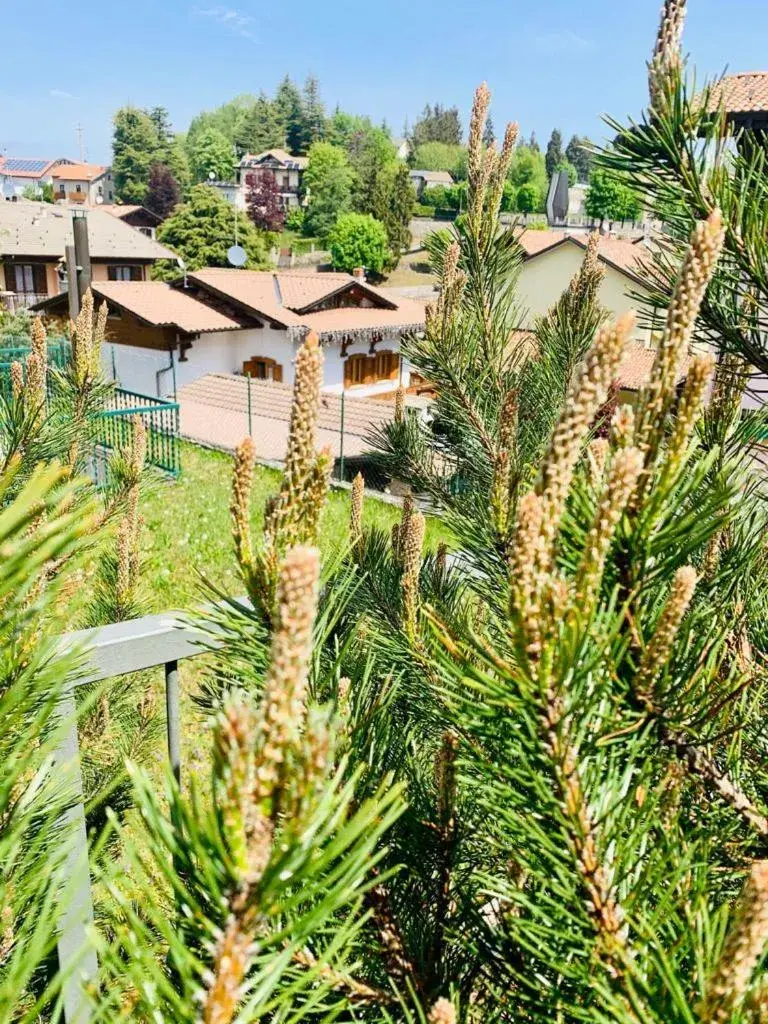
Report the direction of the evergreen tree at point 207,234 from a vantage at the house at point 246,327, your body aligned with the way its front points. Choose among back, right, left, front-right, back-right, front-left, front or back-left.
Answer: back-left

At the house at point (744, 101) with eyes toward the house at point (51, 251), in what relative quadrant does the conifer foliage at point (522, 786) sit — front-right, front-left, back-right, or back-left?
back-left

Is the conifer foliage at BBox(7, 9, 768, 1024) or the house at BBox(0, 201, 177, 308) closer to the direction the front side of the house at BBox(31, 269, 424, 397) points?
the conifer foliage

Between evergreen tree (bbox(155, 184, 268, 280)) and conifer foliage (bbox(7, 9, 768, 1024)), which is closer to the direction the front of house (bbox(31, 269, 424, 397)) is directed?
the conifer foliage

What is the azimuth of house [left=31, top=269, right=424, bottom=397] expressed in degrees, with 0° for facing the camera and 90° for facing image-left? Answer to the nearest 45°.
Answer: approximately 315°

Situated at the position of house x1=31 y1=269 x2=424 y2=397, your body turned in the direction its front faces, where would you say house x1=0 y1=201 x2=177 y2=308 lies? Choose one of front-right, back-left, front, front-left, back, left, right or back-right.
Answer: back

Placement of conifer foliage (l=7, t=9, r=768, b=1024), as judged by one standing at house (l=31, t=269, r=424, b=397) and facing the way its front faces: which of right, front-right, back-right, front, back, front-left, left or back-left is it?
front-right
